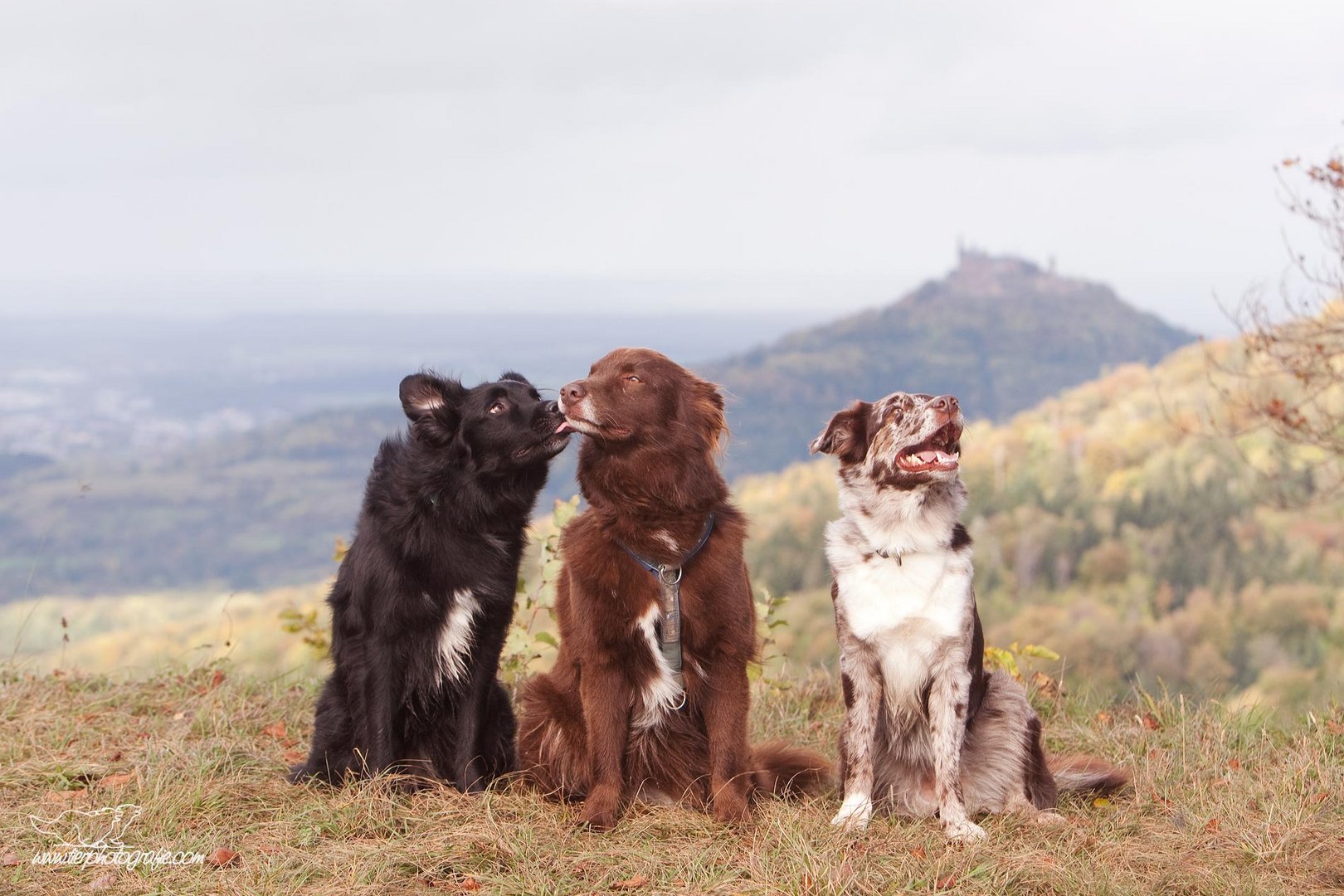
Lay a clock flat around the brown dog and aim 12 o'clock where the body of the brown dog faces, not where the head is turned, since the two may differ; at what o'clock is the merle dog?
The merle dog is roughly at 9 o'clock from the brown dog.

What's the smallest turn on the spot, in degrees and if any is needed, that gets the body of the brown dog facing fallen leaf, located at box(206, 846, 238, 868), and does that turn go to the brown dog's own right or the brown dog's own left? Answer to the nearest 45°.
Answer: approximately 90° to the brown dog's own right

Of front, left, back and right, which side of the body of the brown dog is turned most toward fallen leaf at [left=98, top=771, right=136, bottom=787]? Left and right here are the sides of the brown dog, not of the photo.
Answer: right

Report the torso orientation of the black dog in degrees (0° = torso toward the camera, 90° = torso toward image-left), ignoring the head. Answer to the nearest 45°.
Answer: approximately 315°

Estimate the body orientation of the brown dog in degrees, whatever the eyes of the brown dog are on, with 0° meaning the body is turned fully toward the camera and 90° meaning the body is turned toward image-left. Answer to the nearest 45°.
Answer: approximately 0°

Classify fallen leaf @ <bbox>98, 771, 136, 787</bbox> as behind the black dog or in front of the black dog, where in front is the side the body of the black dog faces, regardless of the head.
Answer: behind

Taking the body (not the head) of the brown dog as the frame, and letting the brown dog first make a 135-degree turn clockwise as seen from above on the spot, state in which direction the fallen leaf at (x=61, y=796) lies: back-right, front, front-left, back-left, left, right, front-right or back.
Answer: front-left

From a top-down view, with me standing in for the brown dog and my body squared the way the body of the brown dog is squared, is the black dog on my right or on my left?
on my right

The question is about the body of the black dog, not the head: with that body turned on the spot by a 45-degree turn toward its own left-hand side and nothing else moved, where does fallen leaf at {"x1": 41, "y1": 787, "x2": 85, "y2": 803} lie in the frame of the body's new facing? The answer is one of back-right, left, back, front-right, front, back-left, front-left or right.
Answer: back
